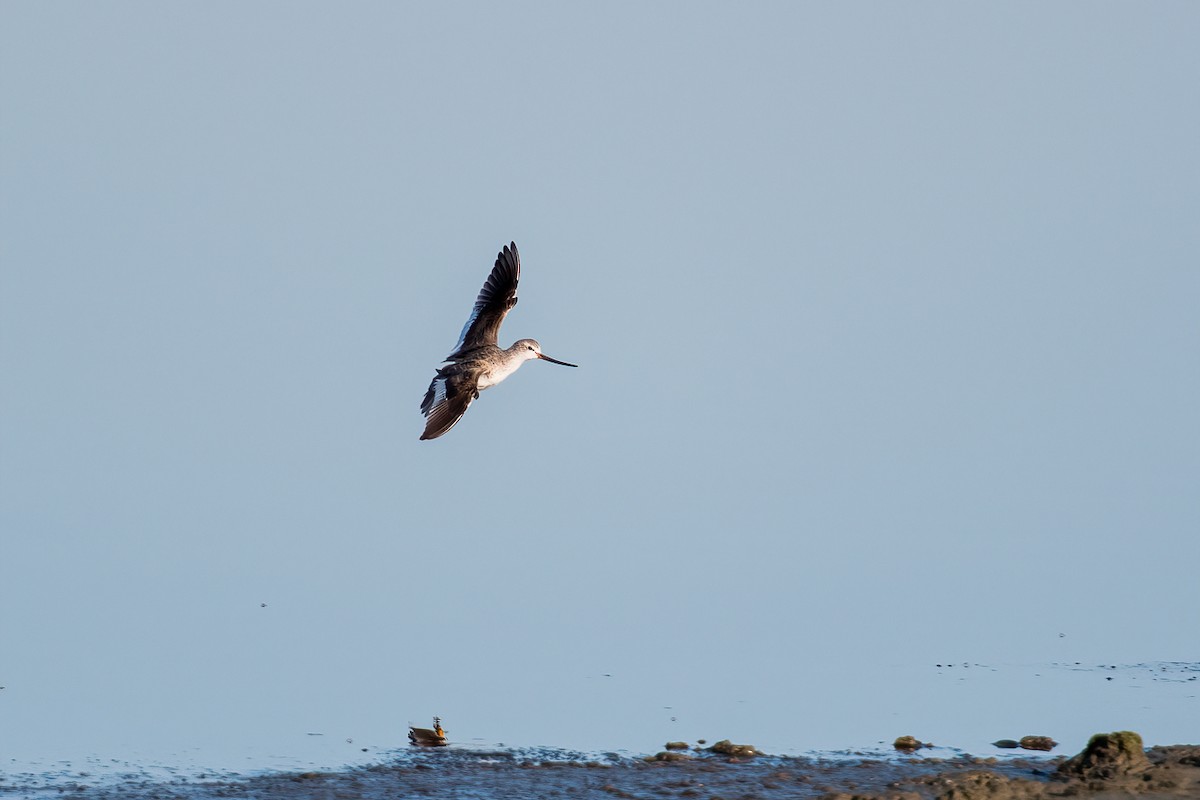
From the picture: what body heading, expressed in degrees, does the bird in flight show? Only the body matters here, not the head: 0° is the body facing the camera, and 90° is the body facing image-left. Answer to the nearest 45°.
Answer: approximately 270°
